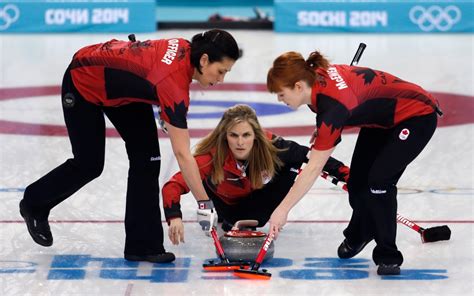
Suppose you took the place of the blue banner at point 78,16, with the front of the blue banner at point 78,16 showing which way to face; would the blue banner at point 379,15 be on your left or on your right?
on your left

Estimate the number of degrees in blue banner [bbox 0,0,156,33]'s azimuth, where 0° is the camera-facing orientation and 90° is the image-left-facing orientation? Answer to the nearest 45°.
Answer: approximately 0°

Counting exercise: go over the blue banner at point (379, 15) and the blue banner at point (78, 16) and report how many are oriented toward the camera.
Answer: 2
